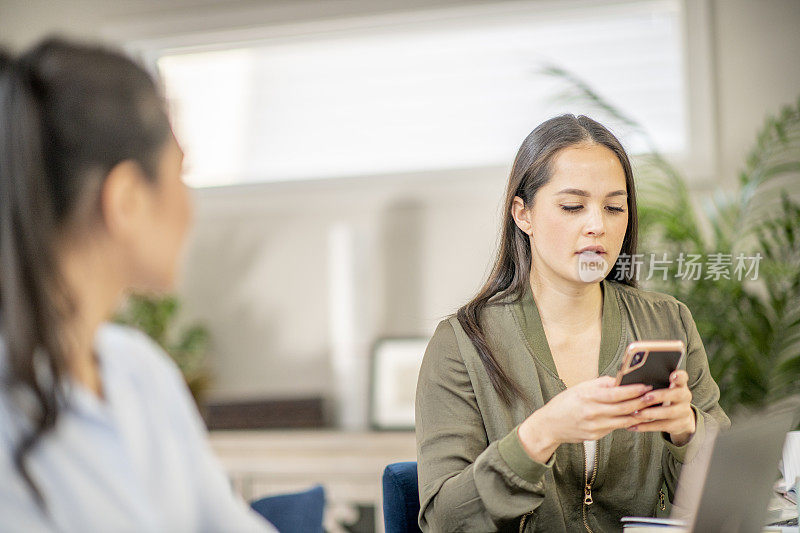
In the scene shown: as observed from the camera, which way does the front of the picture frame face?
facing the viewer

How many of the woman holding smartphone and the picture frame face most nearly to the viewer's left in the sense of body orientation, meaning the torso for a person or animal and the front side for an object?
0

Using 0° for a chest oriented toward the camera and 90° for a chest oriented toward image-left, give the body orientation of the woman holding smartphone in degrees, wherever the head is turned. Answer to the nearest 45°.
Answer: approximately 315°

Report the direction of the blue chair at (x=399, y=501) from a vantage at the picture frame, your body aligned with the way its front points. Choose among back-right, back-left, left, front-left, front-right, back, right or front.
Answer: front

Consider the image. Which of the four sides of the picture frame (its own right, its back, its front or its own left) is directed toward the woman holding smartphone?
front

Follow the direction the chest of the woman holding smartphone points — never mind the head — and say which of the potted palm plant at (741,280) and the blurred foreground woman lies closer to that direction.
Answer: the blurred foreground woman

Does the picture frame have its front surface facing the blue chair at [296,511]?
yes

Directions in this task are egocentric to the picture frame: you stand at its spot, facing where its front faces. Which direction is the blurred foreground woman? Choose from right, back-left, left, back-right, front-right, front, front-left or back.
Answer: front

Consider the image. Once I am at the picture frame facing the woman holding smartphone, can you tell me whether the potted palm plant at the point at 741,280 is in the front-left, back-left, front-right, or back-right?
front-left

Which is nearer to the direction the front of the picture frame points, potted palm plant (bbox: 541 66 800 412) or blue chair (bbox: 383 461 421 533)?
the blue chair

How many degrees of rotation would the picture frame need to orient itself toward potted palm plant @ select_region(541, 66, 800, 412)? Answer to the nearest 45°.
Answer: approximately 45° to its left

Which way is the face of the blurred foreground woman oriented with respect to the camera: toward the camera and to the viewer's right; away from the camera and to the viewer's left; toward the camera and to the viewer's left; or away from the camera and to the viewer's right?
away from the camera and to the viewer's right
